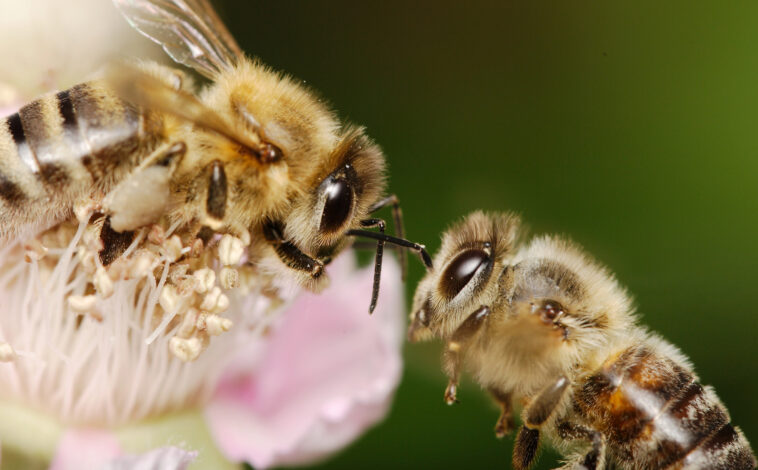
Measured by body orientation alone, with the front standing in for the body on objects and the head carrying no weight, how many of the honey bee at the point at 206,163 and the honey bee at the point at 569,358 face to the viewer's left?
1

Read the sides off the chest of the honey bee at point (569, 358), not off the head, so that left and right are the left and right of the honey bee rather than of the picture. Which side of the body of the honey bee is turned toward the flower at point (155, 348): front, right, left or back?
front

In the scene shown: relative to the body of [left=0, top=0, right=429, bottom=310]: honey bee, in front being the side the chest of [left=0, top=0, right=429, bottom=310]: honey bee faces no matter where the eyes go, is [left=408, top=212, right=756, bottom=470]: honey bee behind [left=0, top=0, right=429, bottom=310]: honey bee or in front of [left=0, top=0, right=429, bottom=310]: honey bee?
in front

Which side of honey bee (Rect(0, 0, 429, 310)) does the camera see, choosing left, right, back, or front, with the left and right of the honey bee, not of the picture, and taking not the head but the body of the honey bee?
right

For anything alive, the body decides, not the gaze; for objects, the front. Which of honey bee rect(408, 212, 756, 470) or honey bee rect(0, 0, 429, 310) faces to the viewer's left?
honey bee rect(408, 212, 756, 470)

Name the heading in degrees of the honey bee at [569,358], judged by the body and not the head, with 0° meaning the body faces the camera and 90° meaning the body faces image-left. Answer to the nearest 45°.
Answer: approximately 90°
